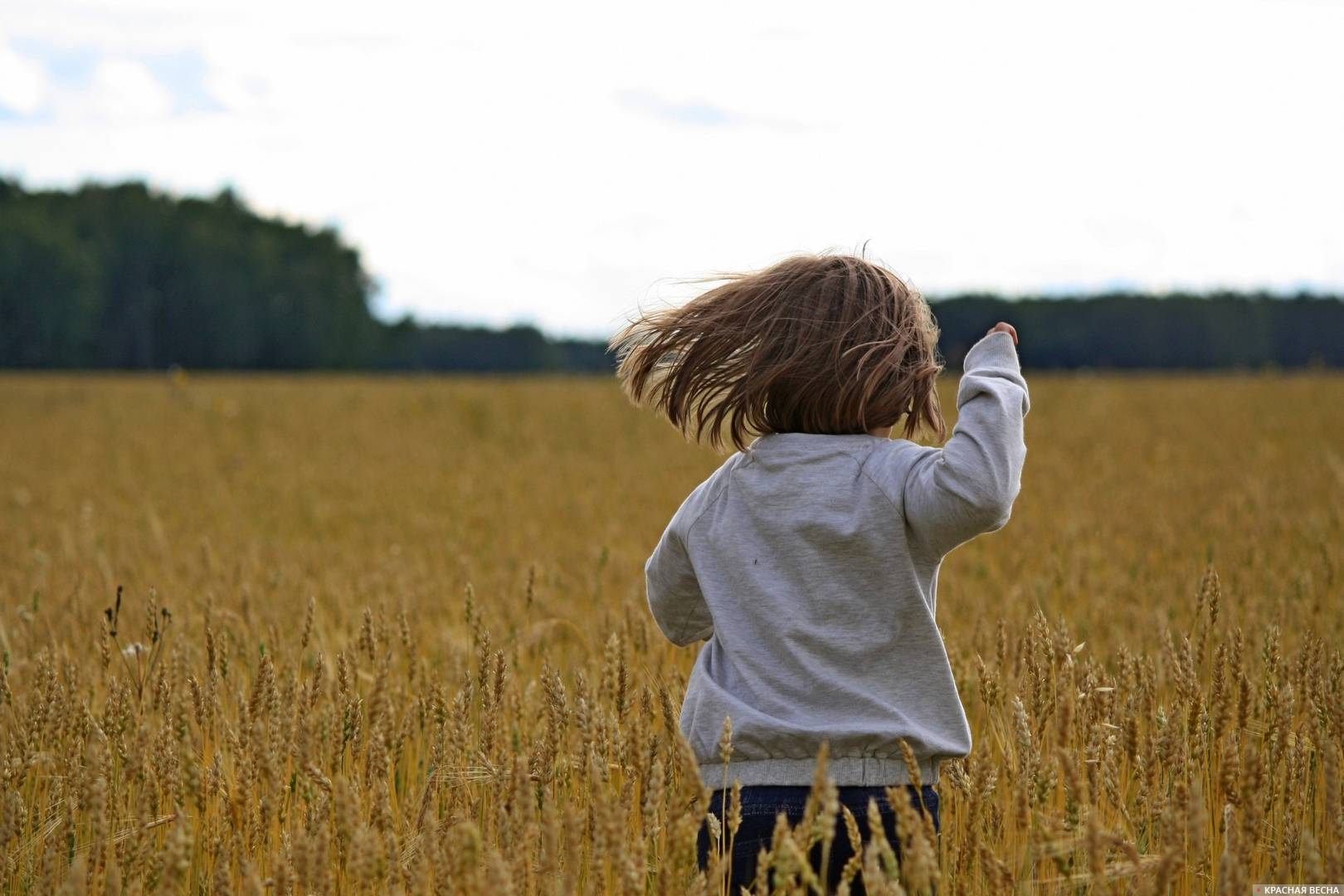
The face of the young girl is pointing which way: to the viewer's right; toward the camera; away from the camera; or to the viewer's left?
away from the camera

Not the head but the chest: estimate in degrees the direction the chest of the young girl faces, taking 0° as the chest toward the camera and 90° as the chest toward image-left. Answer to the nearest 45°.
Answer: approximately 180°
